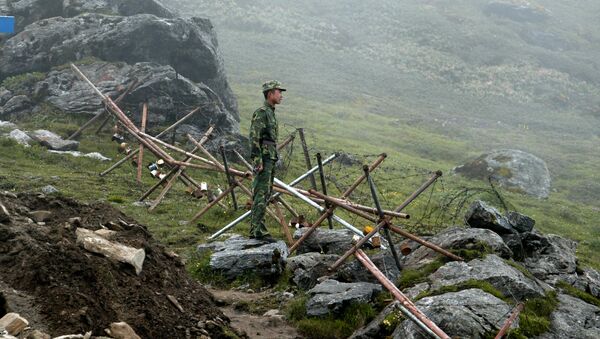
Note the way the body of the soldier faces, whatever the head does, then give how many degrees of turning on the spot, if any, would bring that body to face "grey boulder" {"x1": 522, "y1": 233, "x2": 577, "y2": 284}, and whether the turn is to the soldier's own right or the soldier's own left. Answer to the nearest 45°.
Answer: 0° — they already face it

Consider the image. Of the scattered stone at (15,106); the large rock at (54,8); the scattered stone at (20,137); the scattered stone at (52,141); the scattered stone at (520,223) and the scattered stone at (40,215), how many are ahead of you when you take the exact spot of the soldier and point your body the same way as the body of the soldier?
1

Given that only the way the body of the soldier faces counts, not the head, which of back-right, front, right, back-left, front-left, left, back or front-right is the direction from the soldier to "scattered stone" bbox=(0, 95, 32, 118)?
back-left

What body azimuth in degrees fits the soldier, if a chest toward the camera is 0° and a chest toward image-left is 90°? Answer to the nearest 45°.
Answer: approximately 270°

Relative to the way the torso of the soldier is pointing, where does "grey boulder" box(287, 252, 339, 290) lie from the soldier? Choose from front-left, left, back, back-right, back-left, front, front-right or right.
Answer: front-right

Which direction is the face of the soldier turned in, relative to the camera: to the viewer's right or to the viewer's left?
to the viewer's right

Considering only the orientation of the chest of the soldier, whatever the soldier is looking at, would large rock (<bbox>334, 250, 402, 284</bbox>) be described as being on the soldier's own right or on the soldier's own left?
on the soldier's own right

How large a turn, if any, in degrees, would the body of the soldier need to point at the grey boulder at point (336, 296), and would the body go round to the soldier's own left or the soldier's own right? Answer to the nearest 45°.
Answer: approximately 45° to the soldier's own right

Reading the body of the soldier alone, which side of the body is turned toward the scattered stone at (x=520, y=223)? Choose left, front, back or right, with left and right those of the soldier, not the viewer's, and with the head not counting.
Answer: front

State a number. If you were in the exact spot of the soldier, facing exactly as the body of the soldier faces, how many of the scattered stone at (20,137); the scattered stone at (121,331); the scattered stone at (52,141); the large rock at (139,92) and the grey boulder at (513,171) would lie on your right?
1

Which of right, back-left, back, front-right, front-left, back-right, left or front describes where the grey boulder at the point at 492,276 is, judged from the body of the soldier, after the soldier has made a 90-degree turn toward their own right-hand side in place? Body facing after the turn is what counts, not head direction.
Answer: front-left

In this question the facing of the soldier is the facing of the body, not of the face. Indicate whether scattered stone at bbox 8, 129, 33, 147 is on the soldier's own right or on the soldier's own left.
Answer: on the soldier's own left

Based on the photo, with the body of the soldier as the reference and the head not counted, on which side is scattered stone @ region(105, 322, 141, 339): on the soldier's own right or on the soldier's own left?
on the soldier's own right

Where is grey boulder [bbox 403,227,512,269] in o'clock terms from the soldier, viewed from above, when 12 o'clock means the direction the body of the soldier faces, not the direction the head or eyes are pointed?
The grey boulder is roughly at 1 o'clock from the soldier.
